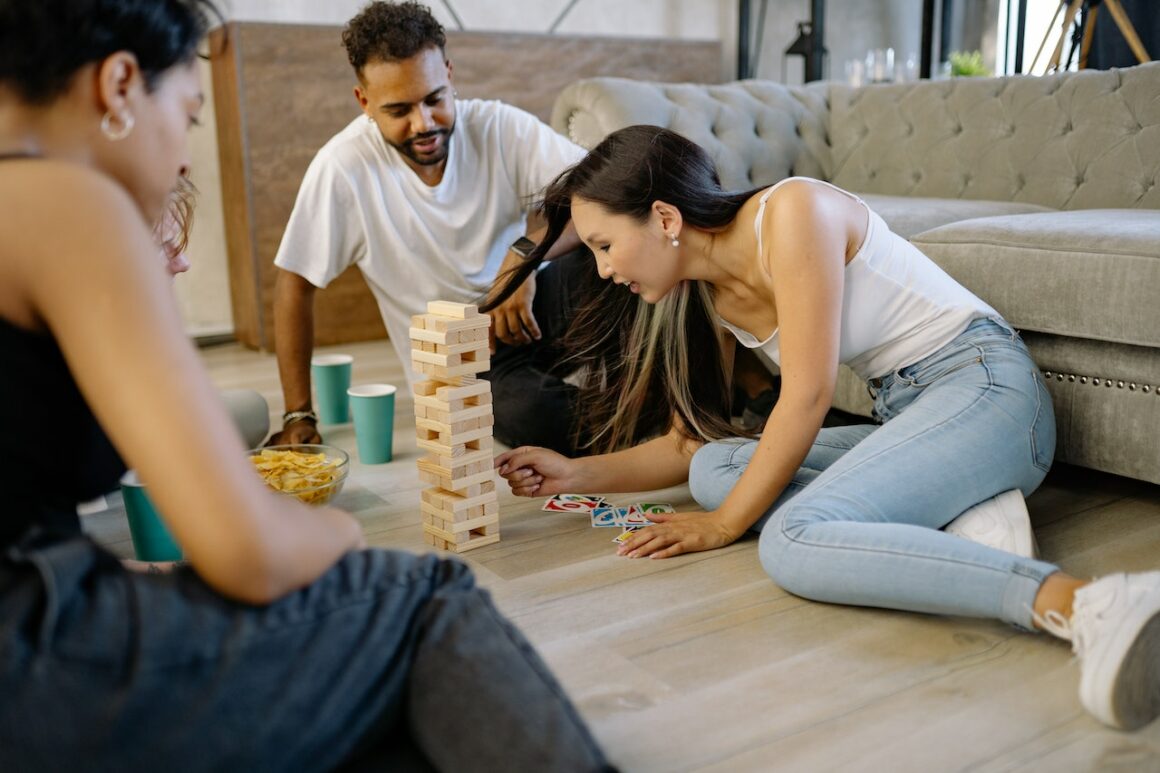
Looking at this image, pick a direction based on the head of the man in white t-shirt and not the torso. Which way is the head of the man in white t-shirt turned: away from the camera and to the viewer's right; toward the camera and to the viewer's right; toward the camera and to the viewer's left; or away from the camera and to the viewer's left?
toward the camera and to the viewer's right

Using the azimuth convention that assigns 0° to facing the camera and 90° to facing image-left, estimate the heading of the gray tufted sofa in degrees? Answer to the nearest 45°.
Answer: approximately 45°

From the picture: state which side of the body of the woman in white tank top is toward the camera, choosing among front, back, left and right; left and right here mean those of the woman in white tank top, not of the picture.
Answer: left

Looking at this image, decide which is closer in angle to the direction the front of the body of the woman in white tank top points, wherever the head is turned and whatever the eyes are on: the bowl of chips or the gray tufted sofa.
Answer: the bowl of chips

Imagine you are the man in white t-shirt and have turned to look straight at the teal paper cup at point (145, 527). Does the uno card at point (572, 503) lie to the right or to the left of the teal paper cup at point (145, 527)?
left

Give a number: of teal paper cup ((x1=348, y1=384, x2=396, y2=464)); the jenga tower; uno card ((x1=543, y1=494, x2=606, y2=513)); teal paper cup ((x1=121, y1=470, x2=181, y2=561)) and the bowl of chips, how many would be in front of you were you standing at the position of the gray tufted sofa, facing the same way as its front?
5

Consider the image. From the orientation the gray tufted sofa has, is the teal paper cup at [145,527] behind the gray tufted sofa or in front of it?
in front

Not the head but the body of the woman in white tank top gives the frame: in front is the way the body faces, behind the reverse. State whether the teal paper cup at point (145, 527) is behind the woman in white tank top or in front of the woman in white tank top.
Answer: in front

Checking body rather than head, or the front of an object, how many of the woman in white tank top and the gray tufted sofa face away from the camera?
0
